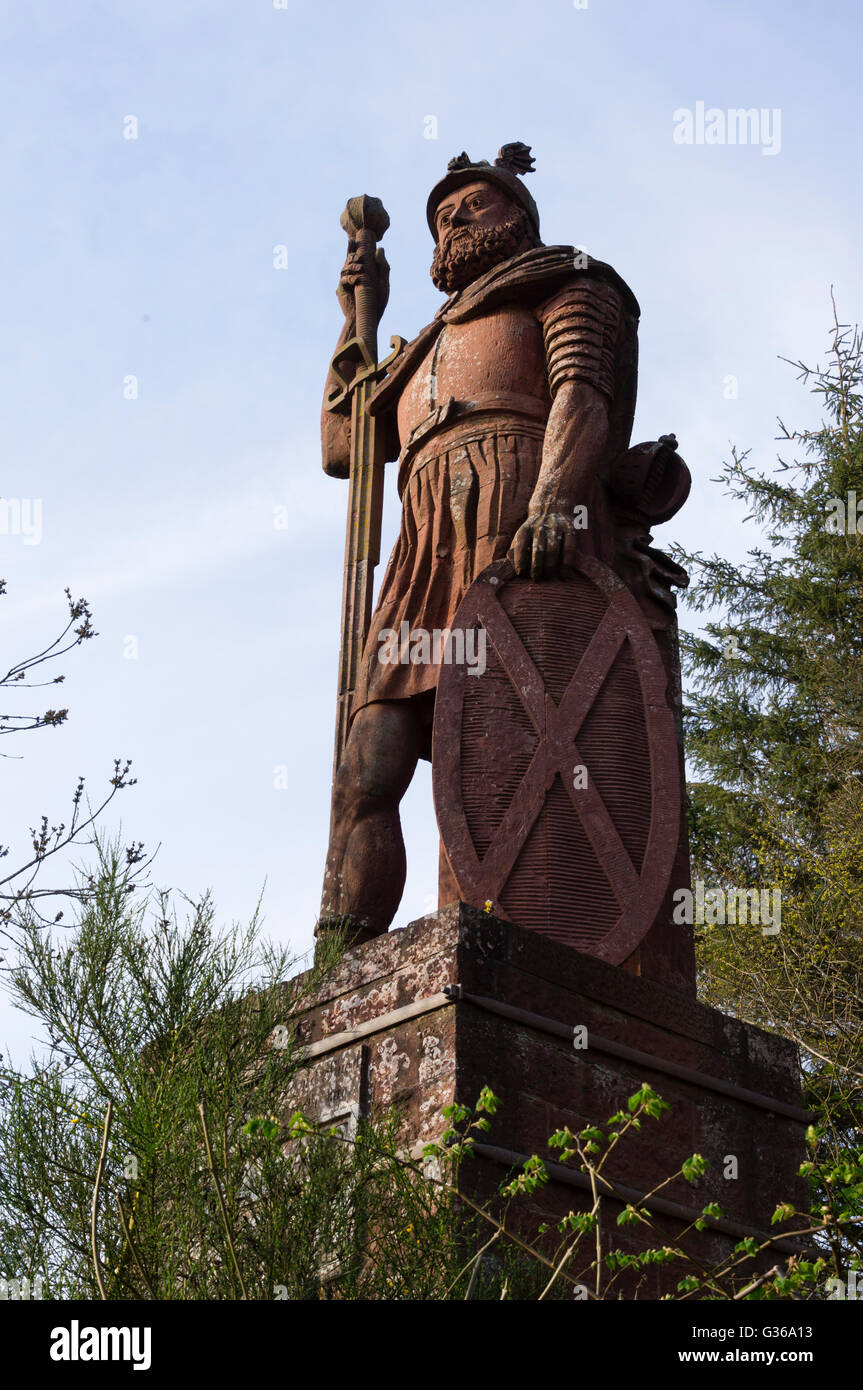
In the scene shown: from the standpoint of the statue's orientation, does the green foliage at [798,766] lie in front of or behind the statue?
behind

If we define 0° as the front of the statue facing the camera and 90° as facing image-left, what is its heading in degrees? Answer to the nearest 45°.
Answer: approximately 45°
